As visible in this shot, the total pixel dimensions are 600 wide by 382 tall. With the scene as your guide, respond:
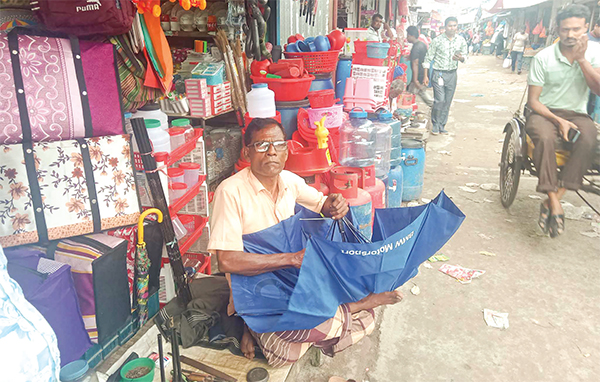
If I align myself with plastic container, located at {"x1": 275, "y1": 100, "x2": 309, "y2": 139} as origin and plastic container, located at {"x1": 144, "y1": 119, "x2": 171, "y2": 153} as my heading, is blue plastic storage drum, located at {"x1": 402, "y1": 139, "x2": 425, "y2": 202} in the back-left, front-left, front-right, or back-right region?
back-left

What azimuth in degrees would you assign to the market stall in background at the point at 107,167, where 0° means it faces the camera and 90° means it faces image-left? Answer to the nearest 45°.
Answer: approximately 315°

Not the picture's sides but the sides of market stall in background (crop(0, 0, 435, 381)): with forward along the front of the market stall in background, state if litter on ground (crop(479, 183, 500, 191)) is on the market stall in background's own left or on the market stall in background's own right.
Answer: on the market stall in background's own left

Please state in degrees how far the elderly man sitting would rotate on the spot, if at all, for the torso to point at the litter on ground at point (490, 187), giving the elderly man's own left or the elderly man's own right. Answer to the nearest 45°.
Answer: approximately 90° to the elderly man's own left
